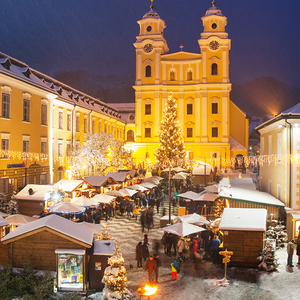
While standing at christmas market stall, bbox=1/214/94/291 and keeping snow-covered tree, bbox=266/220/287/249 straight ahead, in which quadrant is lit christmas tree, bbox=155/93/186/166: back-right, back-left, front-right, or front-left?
front-left

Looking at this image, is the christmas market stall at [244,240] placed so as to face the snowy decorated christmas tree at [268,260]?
no

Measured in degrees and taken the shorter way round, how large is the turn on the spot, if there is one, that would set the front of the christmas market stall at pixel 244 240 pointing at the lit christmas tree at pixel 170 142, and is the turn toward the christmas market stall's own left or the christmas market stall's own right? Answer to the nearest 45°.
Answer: approximately 90° to the christmas market stall's own right

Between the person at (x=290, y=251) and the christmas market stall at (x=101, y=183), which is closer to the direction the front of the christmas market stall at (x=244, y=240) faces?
the christmas market stall

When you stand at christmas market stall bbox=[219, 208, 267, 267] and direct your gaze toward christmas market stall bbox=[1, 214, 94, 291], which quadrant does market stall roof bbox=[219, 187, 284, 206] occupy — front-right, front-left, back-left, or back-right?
back-right
